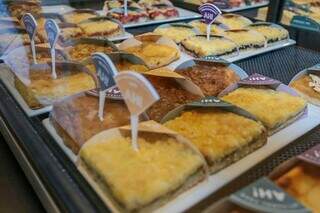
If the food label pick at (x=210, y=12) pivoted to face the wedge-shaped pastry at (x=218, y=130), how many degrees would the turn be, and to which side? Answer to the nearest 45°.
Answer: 0° — it already faces it

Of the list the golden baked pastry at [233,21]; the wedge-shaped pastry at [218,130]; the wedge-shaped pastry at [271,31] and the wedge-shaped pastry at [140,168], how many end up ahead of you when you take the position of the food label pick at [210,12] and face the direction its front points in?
2

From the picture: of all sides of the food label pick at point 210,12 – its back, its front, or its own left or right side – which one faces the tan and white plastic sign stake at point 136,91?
front

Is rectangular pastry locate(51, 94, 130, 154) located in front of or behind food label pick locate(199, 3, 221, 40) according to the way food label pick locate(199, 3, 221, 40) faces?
in front

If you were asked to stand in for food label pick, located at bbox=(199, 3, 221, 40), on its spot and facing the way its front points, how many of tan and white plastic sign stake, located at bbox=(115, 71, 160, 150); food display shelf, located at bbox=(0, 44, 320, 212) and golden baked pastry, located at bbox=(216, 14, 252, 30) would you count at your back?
1

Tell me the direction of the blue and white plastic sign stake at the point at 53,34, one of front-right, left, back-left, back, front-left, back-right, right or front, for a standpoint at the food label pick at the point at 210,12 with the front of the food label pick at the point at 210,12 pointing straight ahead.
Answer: front-right

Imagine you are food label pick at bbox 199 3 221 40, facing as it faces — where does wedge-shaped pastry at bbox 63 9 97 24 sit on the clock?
The wedge-shaped pastry is roughly at 4 o'clock from the food label pick.

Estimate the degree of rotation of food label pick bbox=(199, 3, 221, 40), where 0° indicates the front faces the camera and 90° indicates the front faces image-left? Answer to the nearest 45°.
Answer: approximately 0°

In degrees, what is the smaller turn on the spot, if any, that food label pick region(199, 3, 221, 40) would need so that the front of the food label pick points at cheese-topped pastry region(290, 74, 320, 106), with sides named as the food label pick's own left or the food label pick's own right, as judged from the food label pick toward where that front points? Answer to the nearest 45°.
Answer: approximately 45° to the food label pick's own left
